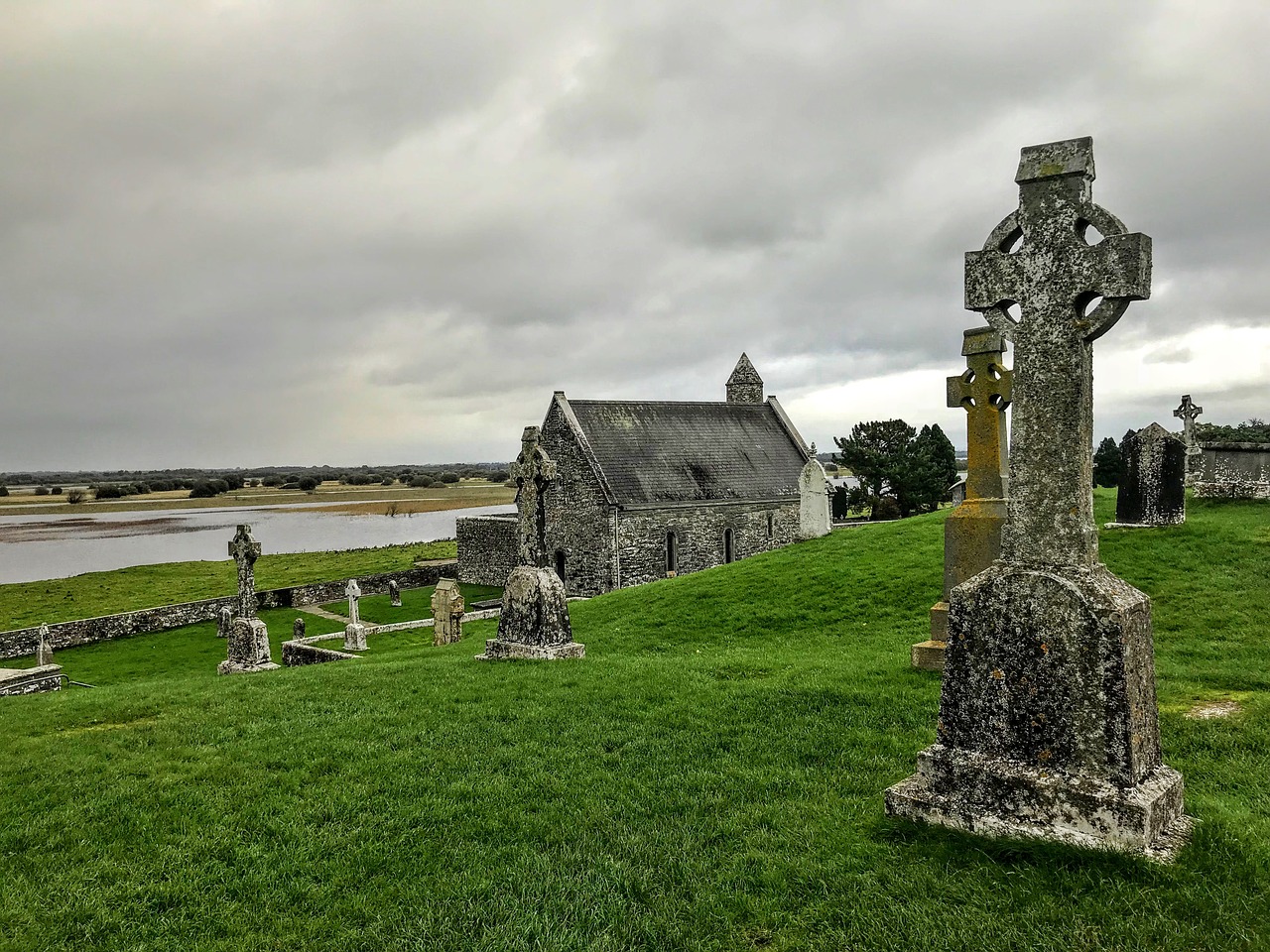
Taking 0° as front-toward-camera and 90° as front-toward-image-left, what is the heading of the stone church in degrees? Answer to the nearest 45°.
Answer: approximately 45°

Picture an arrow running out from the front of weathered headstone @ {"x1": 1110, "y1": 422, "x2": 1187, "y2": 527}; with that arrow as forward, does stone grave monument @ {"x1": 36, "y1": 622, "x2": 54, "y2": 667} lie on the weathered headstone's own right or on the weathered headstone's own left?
on the weathered headstone's own right

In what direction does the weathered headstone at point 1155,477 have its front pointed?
toward the camera

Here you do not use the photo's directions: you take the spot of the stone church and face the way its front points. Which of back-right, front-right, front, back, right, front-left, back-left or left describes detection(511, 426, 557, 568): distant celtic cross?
front-left

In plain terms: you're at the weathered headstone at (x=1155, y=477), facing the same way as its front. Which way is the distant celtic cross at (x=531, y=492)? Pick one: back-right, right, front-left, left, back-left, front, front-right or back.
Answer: front-right

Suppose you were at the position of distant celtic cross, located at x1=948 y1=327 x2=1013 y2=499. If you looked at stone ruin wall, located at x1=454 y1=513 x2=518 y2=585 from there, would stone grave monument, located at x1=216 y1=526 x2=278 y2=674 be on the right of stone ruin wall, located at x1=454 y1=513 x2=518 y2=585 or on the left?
left

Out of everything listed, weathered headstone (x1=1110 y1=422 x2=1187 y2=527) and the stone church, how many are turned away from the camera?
0

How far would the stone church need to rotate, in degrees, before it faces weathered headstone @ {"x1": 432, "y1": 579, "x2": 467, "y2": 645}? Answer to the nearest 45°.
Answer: approximately 45° to its left

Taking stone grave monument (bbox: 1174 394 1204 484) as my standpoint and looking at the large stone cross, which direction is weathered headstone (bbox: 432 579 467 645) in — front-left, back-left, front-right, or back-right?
front-right

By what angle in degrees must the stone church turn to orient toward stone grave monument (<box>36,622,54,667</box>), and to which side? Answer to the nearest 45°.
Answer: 0° — it already faces it
